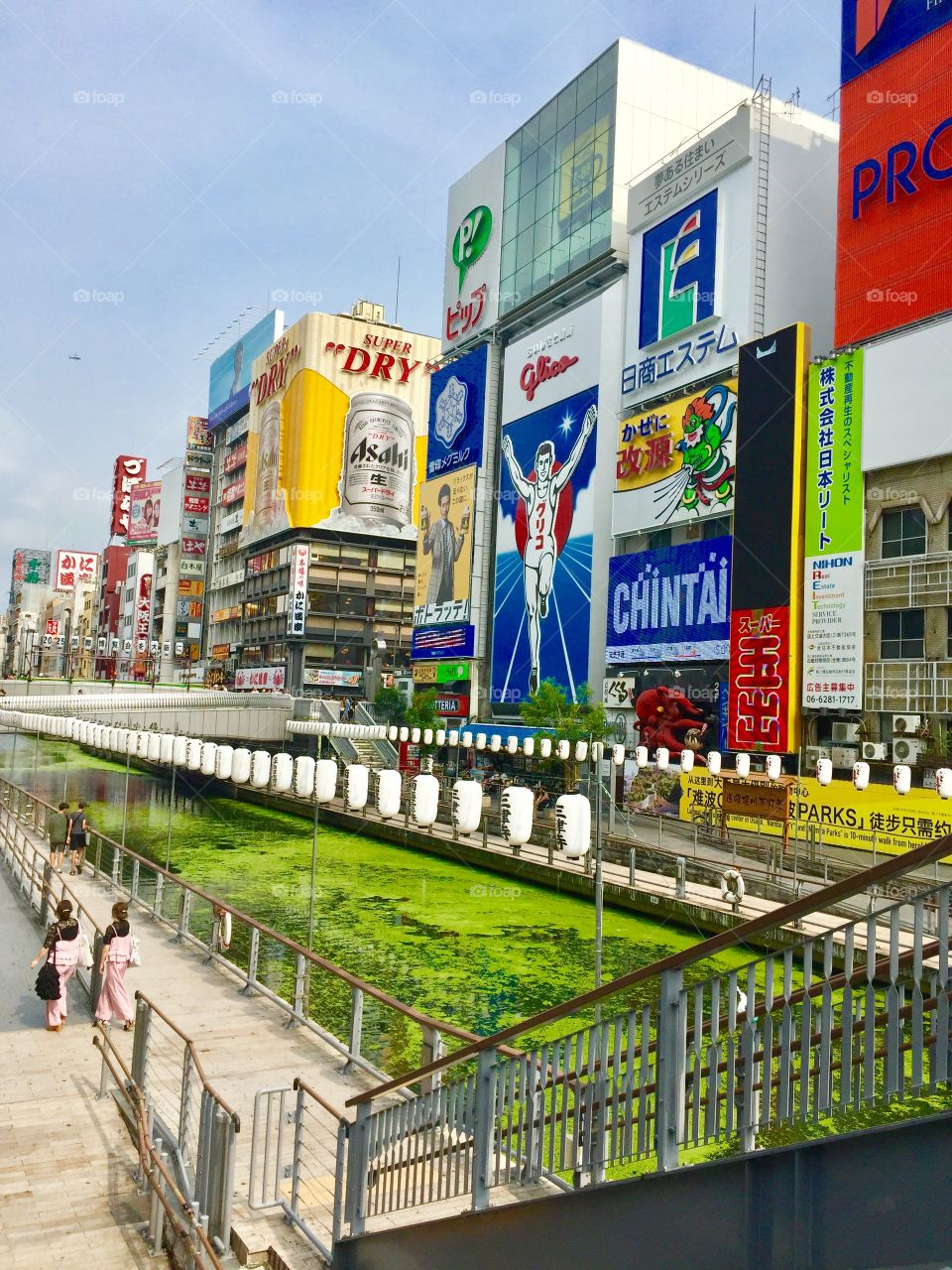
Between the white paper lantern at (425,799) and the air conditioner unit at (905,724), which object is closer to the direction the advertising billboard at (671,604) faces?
the white paper lantern

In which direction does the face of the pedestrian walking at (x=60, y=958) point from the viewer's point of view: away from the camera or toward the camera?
away from the camera

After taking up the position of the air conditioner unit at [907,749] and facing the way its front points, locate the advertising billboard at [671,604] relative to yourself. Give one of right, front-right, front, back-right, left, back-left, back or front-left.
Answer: right

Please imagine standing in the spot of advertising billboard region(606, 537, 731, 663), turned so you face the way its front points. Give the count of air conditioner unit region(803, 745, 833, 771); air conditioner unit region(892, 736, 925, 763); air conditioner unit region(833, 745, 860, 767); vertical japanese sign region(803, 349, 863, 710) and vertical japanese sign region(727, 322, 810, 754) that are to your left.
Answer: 5

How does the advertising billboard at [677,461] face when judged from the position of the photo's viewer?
facing the viewer and to the left of the viewer

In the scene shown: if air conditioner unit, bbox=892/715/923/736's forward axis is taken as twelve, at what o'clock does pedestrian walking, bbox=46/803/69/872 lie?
The pedestrian walking is roughly at 12 o'clock from the air conditioner unit.
